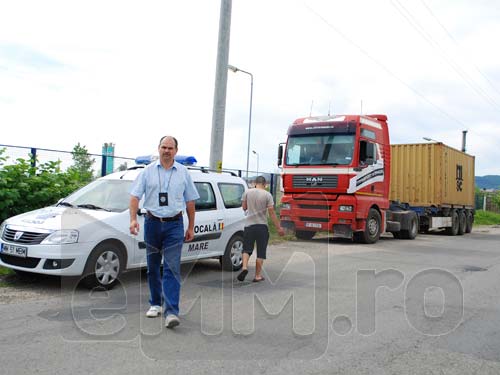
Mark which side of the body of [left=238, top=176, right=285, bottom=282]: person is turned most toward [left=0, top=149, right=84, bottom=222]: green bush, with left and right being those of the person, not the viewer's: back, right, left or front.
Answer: left

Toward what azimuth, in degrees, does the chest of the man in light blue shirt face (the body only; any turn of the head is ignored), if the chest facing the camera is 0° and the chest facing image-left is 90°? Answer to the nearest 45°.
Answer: approximately 0°

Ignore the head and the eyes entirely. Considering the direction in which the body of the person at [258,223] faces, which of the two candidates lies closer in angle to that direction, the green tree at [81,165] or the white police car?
the green tree

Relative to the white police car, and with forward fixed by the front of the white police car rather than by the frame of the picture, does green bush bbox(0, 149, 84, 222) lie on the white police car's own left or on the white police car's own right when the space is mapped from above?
on the white police car's own right

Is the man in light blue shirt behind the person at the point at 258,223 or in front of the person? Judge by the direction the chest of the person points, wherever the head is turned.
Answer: behind

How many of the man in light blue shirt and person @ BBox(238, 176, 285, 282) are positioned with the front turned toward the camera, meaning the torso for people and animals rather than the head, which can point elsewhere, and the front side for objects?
1

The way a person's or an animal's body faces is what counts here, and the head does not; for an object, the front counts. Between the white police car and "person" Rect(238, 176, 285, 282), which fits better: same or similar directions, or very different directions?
very different directions

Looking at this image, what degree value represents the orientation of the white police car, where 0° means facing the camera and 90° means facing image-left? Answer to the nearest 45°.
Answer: approximately 45°

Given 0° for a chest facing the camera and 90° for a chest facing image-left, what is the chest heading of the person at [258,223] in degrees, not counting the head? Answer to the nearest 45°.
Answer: approximately 180°
